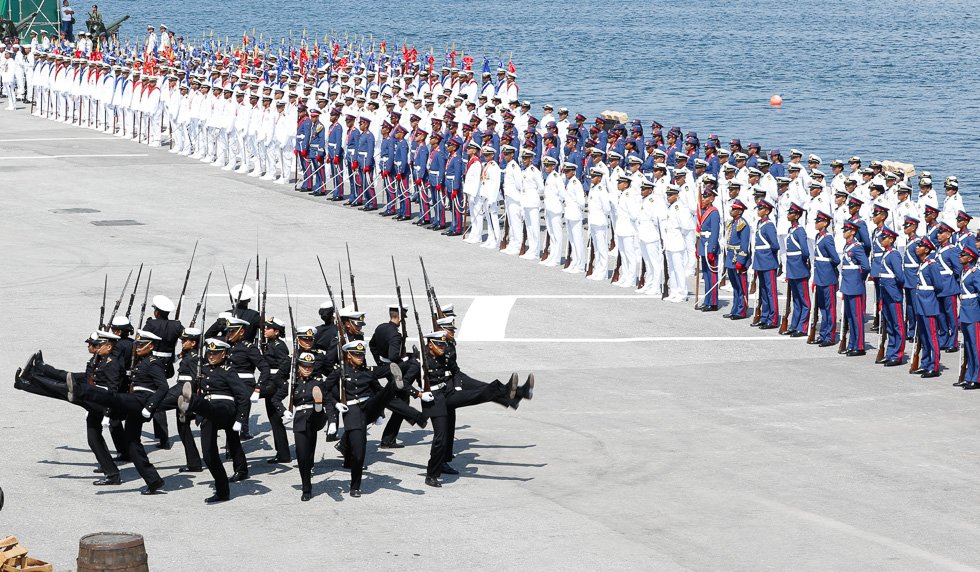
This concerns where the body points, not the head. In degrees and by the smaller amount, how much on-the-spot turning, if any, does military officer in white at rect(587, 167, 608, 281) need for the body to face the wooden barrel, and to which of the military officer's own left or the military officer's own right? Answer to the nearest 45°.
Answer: approximately 45° to the military officer's own left

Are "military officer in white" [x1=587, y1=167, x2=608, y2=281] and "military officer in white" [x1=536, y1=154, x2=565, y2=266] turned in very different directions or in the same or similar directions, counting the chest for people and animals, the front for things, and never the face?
same or similar directions

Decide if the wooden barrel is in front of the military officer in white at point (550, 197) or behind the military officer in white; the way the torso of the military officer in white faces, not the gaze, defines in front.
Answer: in front

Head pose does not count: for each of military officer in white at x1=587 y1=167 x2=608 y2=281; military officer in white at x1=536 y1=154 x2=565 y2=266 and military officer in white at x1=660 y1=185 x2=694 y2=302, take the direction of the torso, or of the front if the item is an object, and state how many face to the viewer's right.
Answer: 0

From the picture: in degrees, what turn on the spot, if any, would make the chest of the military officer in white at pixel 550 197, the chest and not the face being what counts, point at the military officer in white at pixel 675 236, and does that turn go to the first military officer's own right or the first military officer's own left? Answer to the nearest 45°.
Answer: approximately 90° to the first military officer's own left

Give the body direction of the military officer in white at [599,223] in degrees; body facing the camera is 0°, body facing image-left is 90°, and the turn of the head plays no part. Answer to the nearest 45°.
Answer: approximately 45°

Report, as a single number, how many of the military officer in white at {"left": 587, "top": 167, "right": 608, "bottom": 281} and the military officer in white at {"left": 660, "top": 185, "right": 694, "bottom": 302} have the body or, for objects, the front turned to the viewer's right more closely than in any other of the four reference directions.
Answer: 0

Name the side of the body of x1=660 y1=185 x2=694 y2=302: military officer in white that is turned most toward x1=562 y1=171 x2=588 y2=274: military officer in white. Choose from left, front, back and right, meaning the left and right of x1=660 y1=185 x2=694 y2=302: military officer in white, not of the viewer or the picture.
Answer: right

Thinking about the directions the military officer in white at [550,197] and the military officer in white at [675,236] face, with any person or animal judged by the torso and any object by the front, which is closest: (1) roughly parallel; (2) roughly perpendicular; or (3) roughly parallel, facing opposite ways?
roughly parallel

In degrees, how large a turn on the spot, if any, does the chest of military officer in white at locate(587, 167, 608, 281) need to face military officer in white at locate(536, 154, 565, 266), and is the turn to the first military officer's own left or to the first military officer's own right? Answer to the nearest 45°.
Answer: approximately 90° to the first military officer's own right

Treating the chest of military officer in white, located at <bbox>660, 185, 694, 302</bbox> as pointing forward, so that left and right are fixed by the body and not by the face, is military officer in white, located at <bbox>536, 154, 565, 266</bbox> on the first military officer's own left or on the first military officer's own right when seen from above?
on the first military officer's own right

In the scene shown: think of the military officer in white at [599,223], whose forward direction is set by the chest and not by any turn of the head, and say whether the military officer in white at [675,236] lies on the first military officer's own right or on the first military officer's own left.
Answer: on the first military officer's own left

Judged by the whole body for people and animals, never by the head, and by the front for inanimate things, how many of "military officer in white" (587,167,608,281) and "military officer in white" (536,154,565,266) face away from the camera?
0

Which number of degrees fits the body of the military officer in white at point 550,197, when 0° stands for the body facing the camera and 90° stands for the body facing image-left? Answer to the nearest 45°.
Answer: approximately 45°

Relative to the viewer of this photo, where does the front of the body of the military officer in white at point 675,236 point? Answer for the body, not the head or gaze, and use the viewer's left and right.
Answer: facing the viewer and to the left of the viewer
